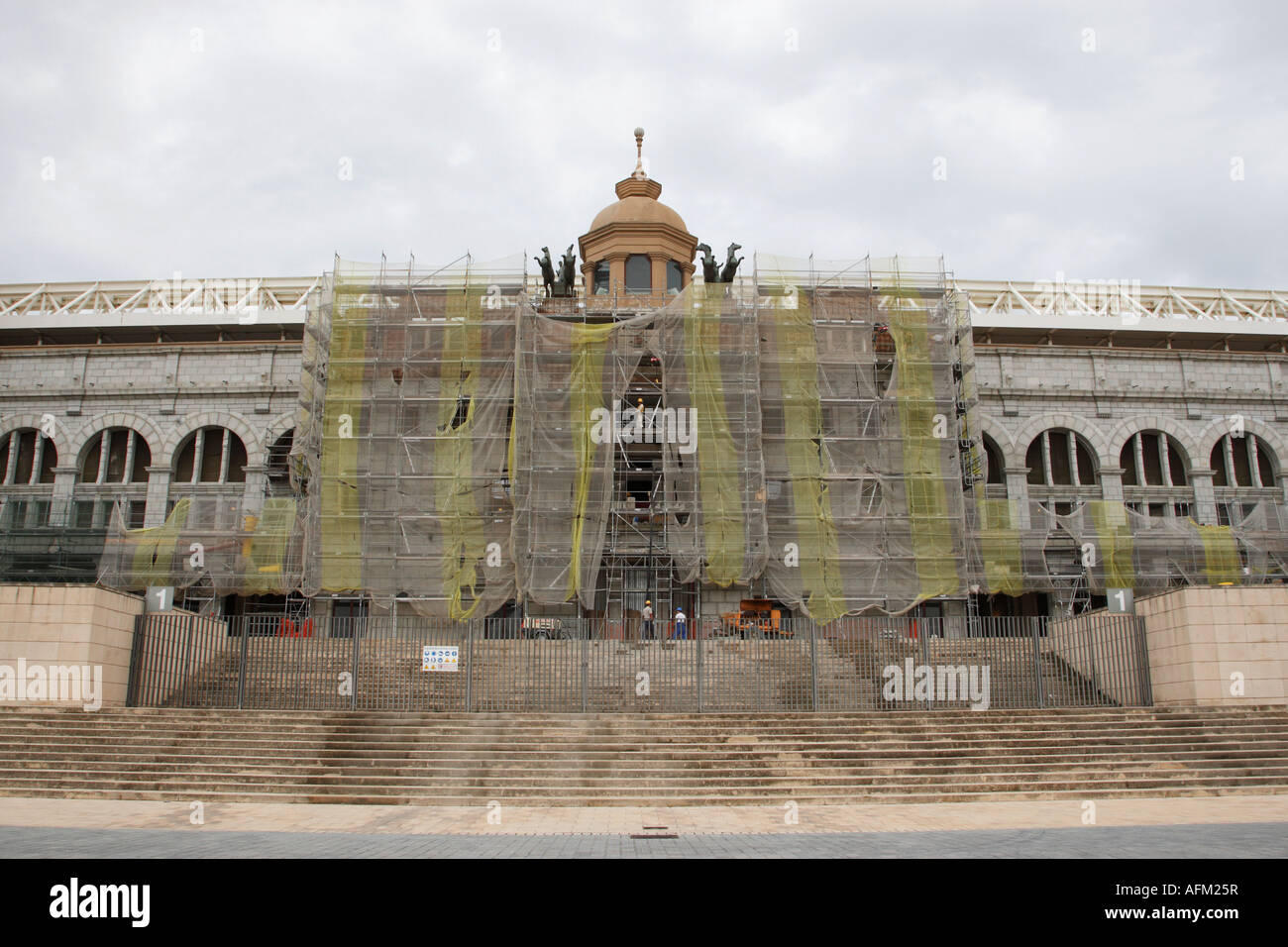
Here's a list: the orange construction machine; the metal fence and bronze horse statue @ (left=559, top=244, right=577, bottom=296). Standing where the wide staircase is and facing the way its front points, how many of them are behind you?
3

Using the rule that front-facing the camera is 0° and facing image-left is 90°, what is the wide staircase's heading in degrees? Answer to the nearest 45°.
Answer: approximately 0°

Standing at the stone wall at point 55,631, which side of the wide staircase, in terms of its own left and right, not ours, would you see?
right

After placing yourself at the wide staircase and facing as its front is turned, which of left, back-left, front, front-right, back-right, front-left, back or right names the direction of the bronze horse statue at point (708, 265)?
back

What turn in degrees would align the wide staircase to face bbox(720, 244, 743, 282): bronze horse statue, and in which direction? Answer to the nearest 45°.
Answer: approximately 180°

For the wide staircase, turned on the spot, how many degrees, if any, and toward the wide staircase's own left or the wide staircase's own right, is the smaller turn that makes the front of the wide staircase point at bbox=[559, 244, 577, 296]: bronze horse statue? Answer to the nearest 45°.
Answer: approximately 180°

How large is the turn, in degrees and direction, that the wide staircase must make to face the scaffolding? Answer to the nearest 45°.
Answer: approximately 180°

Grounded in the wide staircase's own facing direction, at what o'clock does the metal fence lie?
The metal fence is roughly at 6 o'clock from the wide staircase.

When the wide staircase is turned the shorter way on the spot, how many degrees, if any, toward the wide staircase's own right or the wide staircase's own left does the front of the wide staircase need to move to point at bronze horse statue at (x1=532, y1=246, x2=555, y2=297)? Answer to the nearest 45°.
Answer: approximately 180°
